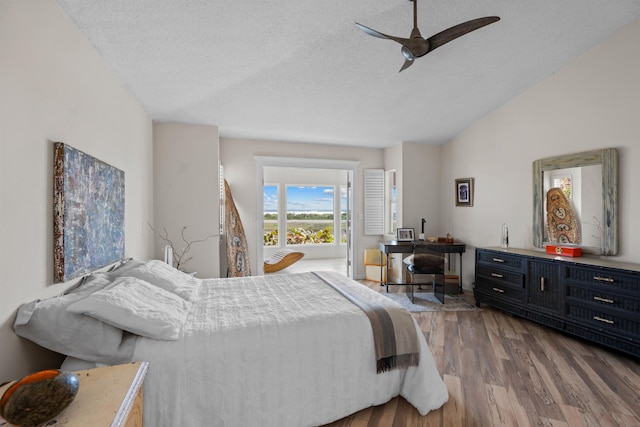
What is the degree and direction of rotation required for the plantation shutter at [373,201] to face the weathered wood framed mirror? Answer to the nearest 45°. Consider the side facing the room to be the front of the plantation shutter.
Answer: approximately 45° to its left

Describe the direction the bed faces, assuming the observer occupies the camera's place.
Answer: facing to the right of the viewer

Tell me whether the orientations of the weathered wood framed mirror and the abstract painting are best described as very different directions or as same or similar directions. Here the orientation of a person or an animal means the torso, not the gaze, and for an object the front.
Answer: very different directions

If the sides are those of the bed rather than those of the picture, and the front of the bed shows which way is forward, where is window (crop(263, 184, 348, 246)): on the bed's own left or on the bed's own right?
on the bed's own left

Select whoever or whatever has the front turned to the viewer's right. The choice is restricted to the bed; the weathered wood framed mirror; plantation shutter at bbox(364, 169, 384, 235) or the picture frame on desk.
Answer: the bed

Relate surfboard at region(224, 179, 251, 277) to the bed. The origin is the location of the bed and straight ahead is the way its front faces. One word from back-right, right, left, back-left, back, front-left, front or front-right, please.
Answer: left

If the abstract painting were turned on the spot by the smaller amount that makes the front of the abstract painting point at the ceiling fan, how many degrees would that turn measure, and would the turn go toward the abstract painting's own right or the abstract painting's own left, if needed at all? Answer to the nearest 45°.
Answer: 0° — it already faces it

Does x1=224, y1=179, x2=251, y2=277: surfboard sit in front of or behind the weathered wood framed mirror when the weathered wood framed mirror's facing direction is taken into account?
in front

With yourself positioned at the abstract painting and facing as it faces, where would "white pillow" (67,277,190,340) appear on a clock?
The white pillow is roughly at 1 o'clock from the abstract painting.

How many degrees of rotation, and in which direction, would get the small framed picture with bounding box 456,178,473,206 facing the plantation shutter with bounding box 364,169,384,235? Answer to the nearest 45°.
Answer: approximately 45° to its right

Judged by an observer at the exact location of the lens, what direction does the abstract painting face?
facing the viewer and to the right of the viewer

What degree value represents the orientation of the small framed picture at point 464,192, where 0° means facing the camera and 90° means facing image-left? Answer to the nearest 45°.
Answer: approximately 45°
